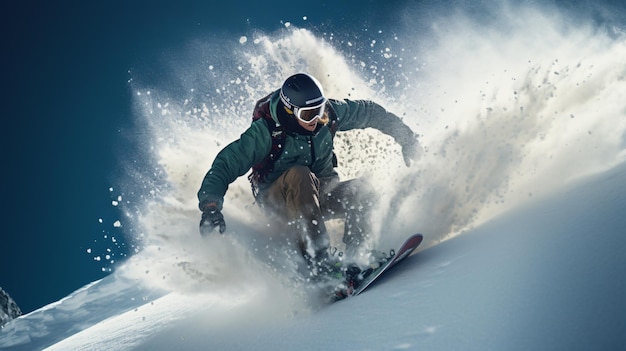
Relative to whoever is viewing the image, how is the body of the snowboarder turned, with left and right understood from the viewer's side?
facing the viewer and to the right of the viewer
